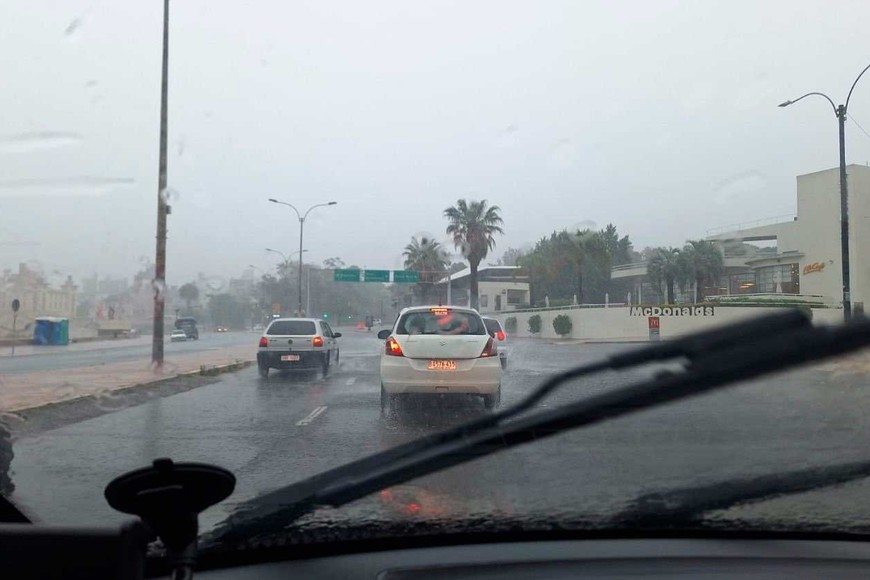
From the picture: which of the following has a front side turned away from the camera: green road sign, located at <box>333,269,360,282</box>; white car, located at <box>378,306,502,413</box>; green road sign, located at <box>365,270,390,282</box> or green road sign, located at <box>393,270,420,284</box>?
the white car

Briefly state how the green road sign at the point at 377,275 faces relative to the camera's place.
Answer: facing the viewer

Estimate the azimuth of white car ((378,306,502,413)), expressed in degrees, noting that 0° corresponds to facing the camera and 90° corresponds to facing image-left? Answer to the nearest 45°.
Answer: approximately 180°

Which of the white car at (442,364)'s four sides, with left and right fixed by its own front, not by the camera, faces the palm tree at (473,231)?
front

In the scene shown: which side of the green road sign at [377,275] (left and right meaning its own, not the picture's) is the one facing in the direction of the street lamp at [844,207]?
front

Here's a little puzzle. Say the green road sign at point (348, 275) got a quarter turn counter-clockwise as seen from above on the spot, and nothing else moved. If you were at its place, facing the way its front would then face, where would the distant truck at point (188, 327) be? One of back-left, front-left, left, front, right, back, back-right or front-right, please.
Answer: back-left

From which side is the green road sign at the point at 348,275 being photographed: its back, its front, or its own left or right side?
front

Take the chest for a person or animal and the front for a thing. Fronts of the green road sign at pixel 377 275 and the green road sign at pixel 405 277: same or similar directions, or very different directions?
same or similar directions

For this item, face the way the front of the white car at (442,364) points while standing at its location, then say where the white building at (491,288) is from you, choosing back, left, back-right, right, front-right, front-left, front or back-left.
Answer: front

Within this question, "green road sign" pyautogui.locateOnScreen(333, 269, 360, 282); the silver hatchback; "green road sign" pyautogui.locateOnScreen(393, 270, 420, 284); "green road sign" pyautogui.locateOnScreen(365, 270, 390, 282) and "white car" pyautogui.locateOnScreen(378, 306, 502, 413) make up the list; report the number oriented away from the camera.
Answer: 2

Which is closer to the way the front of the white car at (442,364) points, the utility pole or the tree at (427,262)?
the tree

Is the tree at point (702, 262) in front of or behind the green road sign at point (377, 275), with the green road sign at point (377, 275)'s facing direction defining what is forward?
in front

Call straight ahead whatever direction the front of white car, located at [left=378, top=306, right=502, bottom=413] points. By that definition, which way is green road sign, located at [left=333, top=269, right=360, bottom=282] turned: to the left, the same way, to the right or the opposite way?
the opposite way

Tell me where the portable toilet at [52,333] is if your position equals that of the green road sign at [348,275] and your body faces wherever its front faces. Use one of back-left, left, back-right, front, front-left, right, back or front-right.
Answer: front-right

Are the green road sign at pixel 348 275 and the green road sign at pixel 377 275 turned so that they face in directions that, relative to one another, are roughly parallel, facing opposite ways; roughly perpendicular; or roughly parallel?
roughly parallel

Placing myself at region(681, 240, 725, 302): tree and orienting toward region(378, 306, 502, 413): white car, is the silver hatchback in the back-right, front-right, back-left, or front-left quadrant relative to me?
front-right

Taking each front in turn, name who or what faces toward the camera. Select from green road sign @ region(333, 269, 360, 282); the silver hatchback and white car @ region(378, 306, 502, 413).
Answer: the green road sign
